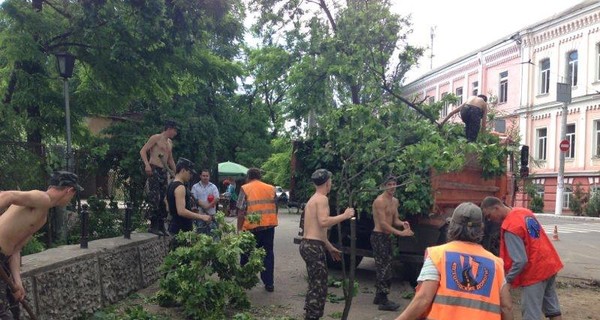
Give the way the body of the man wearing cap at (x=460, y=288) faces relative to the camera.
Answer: away from the camera

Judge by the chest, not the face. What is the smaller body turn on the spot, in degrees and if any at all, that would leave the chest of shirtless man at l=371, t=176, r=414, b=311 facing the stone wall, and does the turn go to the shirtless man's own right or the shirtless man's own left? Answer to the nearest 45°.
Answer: approximately 90° to the shirtless man's own right

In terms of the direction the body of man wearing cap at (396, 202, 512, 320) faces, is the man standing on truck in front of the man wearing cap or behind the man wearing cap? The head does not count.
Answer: in front

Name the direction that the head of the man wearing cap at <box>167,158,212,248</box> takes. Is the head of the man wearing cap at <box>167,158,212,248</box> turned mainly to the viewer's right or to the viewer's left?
to the viewer's right

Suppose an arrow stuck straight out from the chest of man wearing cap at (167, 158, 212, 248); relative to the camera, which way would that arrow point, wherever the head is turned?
to the viewer's right

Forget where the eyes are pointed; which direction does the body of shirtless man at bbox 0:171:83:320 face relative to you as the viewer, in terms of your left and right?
facing to the right of the viewer

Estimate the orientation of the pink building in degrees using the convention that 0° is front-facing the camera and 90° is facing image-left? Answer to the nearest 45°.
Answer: approximately 45°

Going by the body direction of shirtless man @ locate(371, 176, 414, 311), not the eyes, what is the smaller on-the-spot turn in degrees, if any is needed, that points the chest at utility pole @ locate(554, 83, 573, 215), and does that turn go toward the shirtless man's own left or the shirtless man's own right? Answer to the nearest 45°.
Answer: approximately 135° to the shirtless man's own left

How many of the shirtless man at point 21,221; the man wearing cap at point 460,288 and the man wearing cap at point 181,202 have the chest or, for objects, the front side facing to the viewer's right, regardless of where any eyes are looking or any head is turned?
2

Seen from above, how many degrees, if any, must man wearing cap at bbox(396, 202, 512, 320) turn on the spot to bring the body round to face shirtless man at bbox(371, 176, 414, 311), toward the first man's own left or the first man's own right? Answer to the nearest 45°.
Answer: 0° — they already face them

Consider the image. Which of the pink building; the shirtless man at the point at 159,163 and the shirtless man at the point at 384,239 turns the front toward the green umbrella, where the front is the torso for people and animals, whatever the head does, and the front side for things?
the pink building

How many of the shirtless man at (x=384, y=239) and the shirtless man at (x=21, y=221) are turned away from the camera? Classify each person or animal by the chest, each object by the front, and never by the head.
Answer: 0

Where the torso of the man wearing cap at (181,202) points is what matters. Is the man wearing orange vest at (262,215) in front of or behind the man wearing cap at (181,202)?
in front

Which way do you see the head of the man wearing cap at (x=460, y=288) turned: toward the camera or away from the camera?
away from the camera
